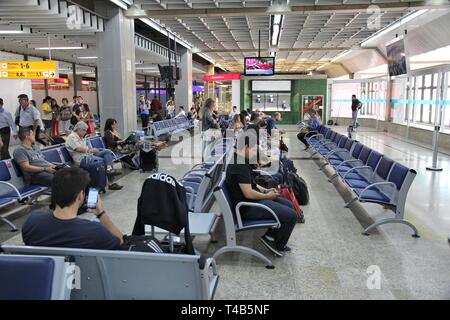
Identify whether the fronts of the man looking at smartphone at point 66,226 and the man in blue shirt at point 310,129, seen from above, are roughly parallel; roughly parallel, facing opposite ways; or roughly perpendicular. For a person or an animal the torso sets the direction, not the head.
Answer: roughly perpendicular

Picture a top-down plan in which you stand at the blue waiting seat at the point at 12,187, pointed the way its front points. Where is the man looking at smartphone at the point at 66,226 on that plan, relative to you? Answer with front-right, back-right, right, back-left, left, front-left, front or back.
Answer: front-right

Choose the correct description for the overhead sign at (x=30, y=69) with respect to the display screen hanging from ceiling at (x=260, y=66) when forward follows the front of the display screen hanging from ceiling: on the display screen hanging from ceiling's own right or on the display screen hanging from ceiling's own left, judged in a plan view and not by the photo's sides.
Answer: on the display screen hanging from ceiling's own right

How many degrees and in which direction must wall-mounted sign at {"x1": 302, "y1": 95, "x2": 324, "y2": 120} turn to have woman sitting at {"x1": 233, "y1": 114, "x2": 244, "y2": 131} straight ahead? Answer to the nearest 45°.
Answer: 0° — it already faces them

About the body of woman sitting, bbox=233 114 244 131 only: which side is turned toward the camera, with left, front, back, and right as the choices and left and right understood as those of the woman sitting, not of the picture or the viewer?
back

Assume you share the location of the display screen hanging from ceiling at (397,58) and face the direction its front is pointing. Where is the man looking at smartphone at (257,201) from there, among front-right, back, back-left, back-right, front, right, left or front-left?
front-left

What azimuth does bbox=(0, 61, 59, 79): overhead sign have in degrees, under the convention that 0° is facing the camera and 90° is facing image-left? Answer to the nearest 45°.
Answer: approximately 0°

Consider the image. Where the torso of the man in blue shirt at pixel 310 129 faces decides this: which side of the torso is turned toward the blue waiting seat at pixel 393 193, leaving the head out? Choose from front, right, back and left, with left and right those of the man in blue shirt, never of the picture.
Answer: left

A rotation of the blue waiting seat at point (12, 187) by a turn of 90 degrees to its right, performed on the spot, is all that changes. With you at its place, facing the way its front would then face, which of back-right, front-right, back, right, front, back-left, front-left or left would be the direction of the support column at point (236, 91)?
back

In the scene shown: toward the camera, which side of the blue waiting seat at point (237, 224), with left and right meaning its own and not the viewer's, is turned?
right

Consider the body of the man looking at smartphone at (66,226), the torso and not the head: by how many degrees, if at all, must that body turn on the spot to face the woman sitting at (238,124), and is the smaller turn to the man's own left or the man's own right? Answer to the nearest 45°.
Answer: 0° — they already face them
